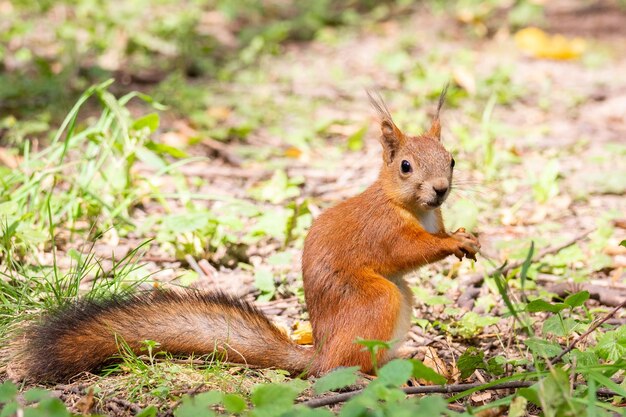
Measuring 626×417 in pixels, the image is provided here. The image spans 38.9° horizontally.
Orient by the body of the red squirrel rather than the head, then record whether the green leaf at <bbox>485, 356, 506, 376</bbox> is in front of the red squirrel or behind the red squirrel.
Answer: in front

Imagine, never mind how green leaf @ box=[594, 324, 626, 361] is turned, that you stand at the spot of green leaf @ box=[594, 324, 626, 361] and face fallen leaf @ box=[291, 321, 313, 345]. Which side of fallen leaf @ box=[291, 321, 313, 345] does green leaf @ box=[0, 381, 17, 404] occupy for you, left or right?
left

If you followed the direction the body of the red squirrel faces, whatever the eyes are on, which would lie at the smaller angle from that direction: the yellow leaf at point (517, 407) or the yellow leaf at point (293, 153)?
the yellow leaf at point (517, 407)

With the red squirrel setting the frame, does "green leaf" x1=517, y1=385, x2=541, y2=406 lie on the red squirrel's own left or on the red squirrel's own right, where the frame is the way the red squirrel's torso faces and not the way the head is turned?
on the red squirrel's own right

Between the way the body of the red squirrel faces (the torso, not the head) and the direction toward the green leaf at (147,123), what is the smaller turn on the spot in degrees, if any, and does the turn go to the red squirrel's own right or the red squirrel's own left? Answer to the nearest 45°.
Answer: approximately 135° to the red squirrel's own left

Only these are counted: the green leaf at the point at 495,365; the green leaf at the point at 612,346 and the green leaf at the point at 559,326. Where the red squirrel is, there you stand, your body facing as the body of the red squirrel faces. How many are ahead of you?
3

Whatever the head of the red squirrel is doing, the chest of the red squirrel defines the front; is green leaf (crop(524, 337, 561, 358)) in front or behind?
in front

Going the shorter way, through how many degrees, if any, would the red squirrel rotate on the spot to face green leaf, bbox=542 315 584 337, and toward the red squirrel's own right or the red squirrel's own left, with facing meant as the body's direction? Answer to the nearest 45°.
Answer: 0° — it already faces it

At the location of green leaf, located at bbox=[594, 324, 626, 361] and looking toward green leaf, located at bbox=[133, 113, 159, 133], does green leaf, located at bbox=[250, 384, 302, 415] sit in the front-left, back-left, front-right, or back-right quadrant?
front-left

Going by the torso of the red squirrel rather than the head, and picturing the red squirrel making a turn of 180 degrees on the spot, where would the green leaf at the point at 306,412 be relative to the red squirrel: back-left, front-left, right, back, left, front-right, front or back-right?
left

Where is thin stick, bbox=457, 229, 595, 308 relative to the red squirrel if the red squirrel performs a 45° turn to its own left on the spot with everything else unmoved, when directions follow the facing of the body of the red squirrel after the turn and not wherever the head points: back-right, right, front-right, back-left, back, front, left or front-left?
front

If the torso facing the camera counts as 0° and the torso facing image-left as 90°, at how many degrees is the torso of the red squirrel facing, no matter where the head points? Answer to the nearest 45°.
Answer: approximately 270°

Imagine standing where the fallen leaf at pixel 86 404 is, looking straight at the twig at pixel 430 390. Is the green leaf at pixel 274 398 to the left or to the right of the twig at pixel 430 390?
right
